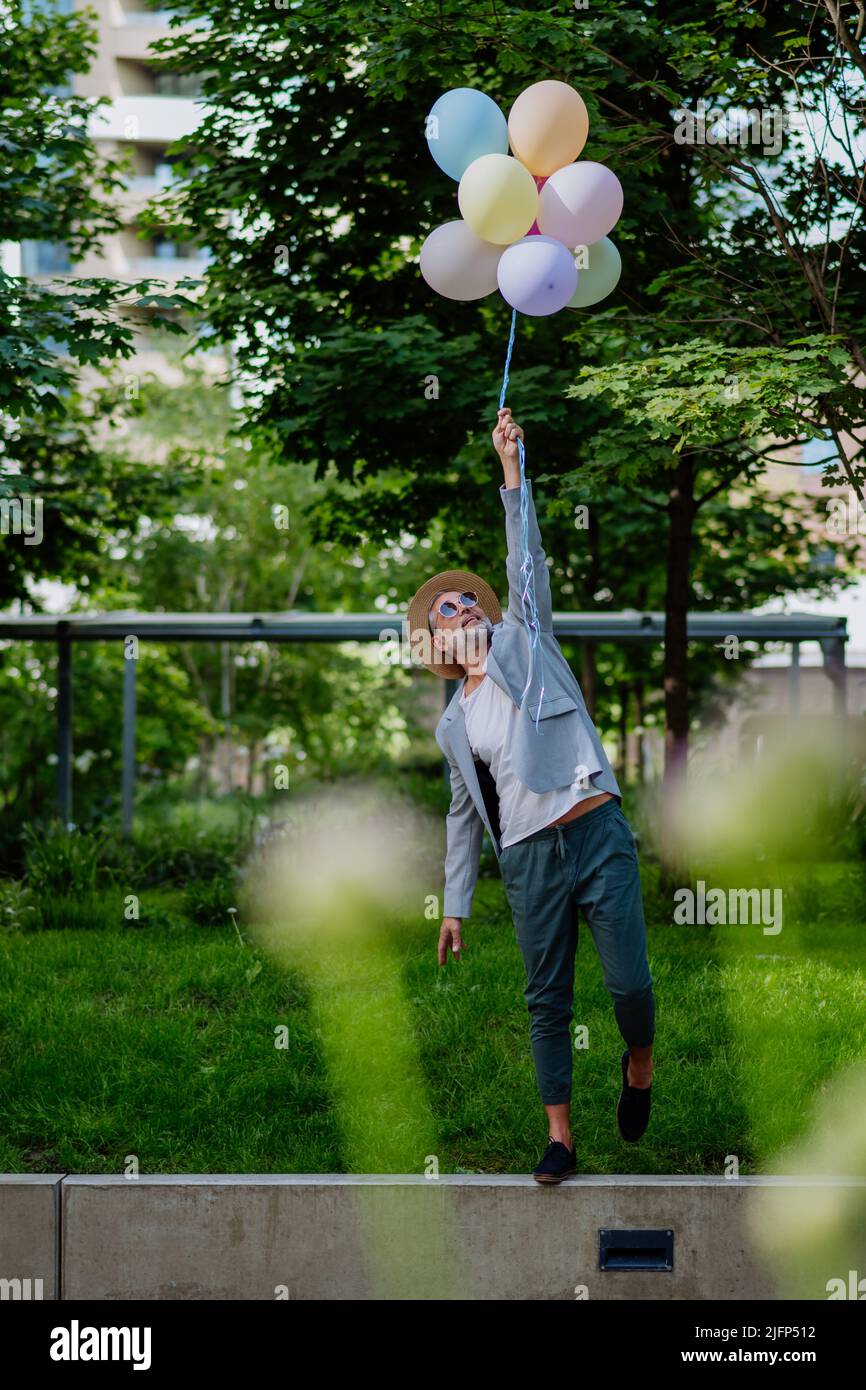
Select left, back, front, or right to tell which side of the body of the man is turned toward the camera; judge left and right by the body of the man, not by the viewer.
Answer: front

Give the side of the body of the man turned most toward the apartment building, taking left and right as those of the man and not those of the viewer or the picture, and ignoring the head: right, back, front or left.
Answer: back

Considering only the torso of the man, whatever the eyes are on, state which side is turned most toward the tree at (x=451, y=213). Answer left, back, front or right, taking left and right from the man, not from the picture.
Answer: back

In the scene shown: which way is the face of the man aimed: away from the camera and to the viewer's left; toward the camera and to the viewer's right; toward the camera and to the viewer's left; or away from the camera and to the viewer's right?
toward the camera and to the viewer's right
